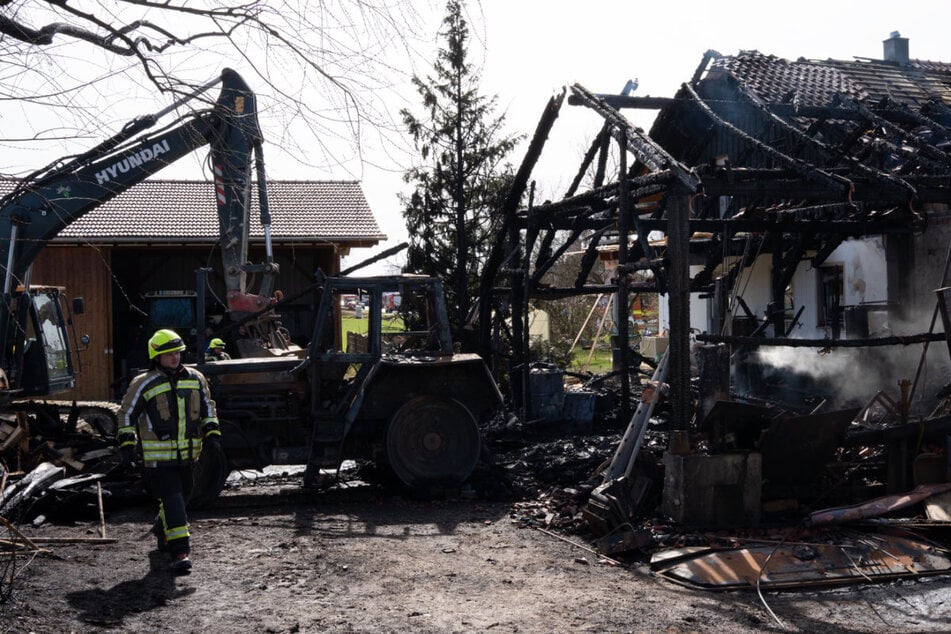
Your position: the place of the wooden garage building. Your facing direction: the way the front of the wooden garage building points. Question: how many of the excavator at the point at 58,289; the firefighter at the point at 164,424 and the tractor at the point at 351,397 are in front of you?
3

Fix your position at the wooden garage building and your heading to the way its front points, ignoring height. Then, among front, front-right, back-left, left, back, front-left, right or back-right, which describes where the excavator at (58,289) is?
front

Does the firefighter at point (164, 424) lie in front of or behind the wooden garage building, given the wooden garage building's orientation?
in front

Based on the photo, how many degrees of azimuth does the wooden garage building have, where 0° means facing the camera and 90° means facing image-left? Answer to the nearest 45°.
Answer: approximately 0°

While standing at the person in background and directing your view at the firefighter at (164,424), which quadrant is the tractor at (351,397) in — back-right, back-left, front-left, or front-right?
front-left

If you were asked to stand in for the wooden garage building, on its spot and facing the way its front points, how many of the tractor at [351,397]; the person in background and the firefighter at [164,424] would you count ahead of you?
3

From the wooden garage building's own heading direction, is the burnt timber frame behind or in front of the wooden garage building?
in front

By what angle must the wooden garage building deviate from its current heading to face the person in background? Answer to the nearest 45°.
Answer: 0° — it already faces them
